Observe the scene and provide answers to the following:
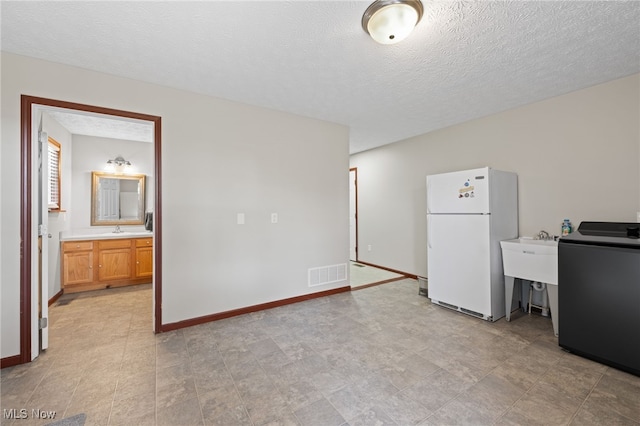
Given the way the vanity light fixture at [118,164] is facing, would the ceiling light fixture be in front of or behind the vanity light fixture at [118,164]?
in front

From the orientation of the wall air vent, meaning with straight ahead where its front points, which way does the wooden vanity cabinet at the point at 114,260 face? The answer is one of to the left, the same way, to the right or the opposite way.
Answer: the same way

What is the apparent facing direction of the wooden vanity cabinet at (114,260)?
toward the camera

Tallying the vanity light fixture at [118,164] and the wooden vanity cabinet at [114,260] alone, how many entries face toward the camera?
2

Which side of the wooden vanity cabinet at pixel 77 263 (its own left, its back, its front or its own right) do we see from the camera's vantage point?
front

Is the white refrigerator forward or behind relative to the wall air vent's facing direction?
forward

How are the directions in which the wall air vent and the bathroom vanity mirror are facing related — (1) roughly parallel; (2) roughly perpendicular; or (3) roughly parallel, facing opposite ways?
roughly parallel

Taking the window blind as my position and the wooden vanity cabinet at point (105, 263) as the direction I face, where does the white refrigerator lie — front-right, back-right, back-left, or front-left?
front-right

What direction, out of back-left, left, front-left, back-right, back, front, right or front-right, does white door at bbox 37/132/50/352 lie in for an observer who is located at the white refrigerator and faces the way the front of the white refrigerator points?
front

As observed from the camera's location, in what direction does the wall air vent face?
facing the viewer and to the right of the viewer

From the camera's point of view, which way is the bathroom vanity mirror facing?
toward the camera

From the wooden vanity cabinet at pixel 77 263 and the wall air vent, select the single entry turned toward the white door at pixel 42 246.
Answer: the wooden vanity cabinet

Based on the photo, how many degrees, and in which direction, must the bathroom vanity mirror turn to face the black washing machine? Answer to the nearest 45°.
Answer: approximately 45° to its left

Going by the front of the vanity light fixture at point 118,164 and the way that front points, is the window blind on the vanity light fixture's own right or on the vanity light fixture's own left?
on the vanity light fixture's own right

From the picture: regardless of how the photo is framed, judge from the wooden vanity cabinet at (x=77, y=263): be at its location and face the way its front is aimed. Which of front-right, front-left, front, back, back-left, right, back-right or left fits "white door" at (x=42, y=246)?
front

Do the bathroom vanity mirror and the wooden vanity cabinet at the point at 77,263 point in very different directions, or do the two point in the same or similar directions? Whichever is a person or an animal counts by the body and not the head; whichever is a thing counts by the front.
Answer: same or similar directions

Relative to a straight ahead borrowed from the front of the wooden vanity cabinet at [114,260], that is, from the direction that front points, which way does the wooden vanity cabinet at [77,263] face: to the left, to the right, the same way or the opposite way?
the same way
